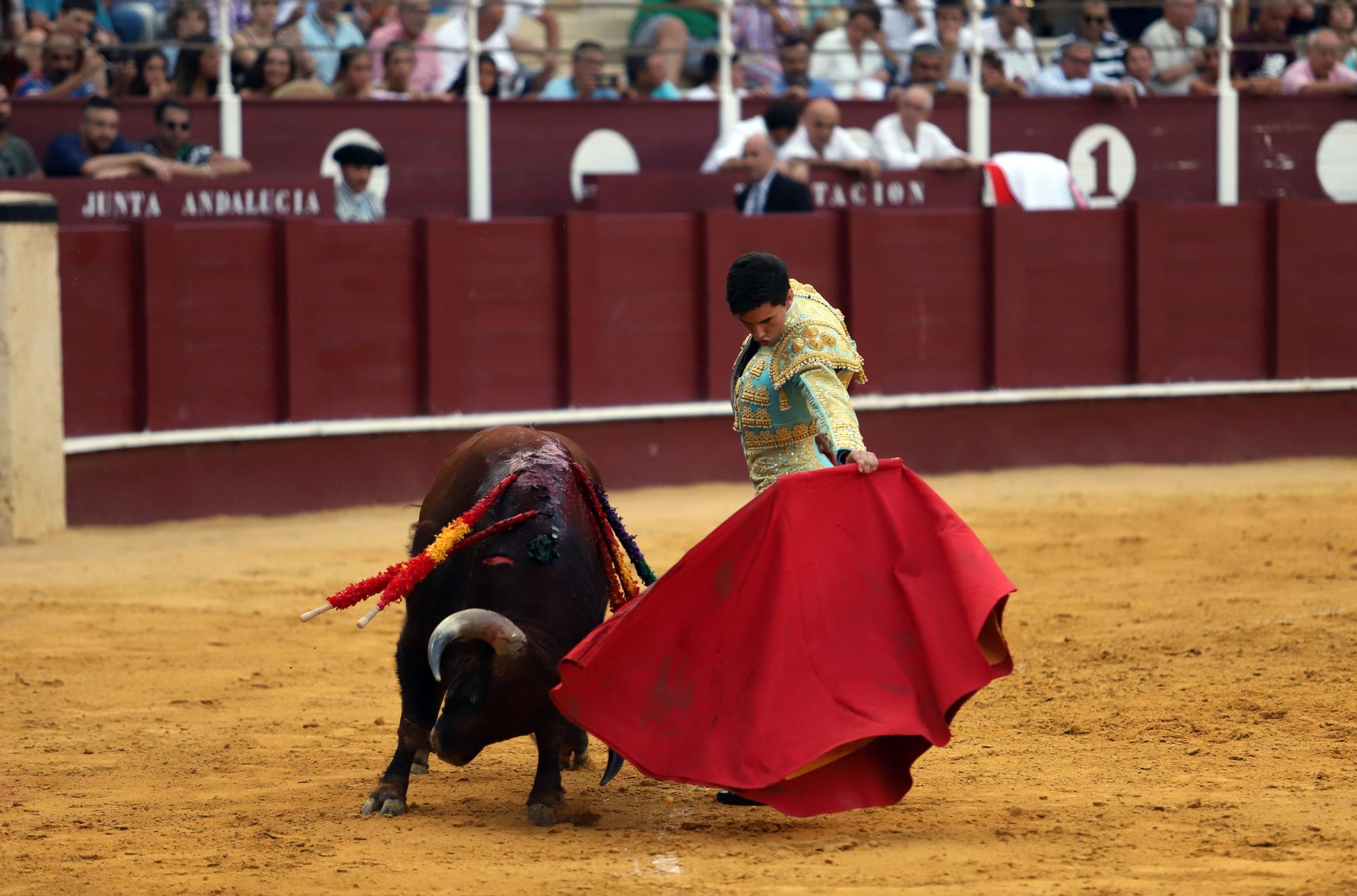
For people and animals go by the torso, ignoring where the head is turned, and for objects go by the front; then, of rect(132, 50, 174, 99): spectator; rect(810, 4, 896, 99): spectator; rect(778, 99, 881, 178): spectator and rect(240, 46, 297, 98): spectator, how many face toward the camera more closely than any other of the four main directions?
4

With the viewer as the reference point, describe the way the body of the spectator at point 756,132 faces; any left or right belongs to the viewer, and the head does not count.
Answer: facing the viewer and to the right of the viewer

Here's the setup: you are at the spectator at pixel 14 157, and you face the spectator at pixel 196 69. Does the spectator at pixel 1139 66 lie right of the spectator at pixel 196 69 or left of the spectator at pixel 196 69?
right

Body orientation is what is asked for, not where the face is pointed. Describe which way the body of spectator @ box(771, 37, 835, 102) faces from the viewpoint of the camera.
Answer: toward the camera

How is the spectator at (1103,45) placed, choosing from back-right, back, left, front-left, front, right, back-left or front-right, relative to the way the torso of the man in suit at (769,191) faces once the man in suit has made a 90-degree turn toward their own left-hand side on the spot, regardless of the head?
left

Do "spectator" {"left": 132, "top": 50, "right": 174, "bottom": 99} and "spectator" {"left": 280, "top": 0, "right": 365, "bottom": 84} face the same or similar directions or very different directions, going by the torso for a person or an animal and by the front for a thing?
same or similar directions

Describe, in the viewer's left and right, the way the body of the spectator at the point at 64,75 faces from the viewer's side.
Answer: facing the viewer

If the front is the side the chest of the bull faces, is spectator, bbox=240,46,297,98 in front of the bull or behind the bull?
behind

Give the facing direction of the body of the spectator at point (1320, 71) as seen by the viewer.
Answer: toward the camera

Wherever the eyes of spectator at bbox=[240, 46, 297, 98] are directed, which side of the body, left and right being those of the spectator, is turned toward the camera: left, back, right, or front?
front
